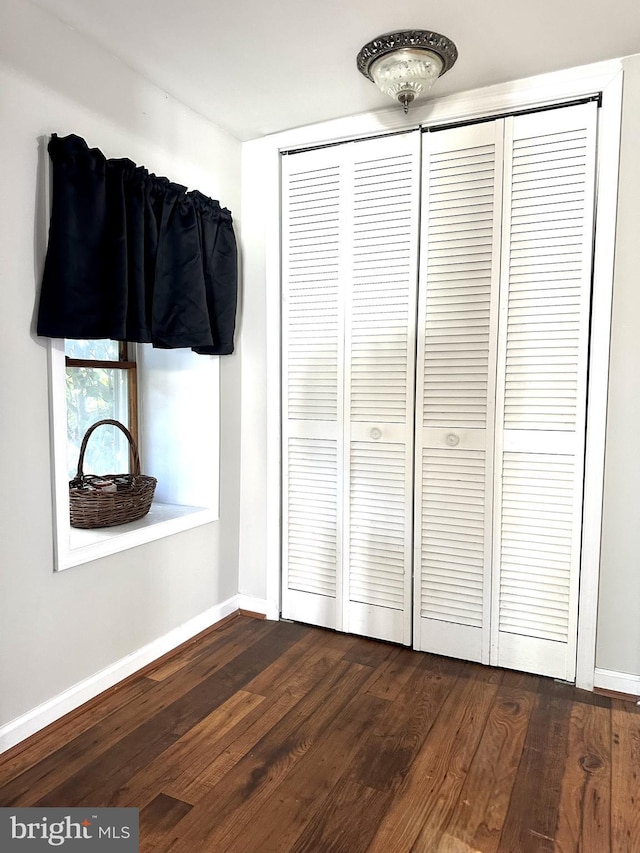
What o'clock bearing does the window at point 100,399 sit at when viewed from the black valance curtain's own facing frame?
The window is roughly at 7 o'clock from the black valance curtain.

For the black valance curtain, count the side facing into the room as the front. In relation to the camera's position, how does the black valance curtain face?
facing the viewer and to the right of the viewer

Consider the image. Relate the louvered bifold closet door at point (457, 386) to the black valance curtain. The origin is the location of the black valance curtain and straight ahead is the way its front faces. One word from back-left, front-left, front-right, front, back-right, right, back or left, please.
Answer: front-left

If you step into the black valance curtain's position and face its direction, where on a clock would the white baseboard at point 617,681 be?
The white baseboard is roughly at 11 o'clock from the black valance curtain.
